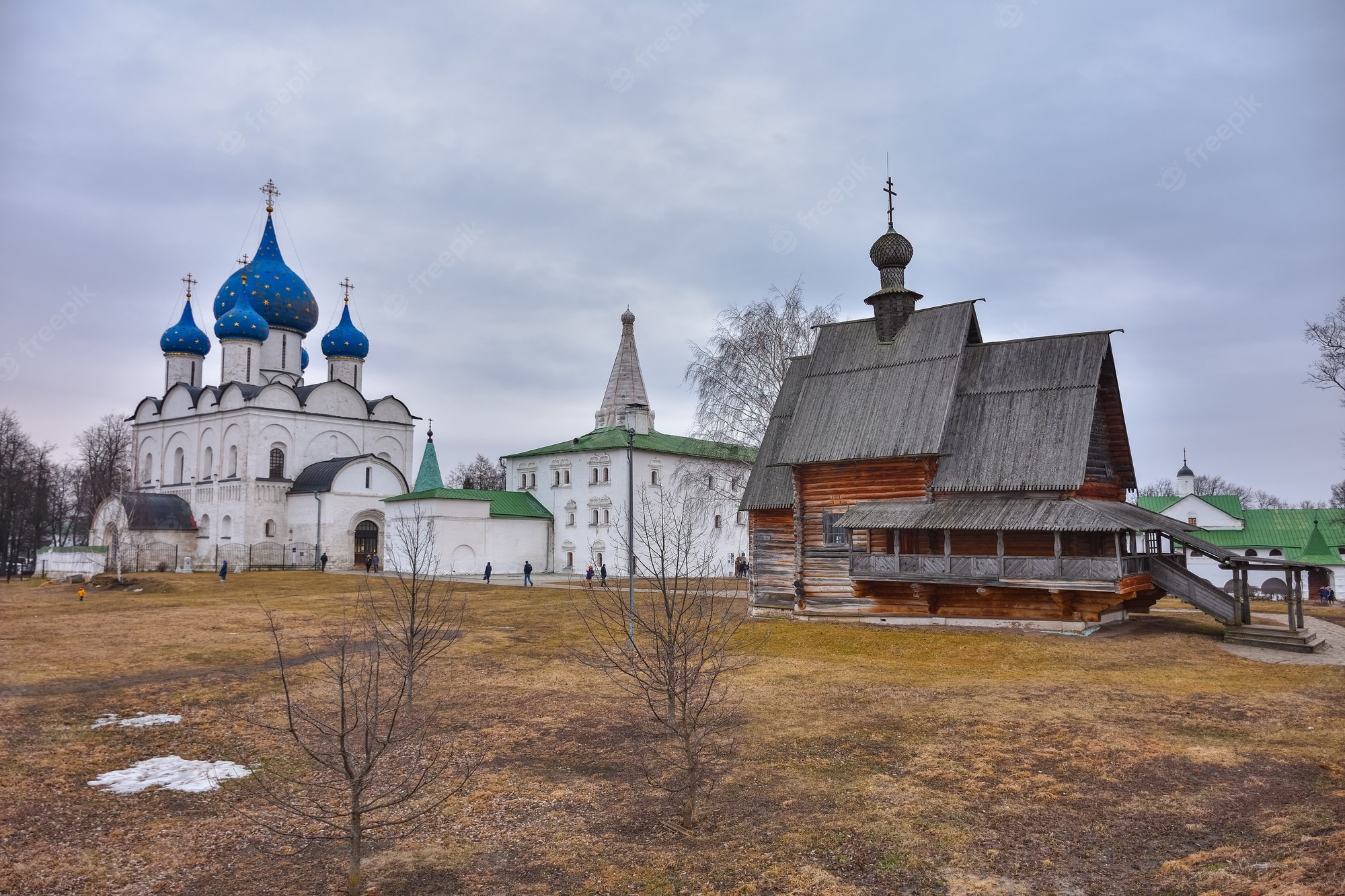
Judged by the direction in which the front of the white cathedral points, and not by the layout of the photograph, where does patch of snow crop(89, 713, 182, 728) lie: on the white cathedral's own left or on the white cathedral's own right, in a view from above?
on the white cathedral's own right

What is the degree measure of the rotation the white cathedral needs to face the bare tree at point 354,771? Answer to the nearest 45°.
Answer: approximately 45° to its right

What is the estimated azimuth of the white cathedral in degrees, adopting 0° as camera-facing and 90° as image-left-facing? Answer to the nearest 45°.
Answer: approximately 315°
